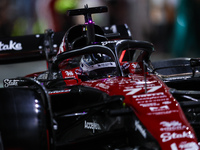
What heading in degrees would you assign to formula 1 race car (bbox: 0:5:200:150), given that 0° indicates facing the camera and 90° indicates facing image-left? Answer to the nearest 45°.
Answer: approximately 315°
